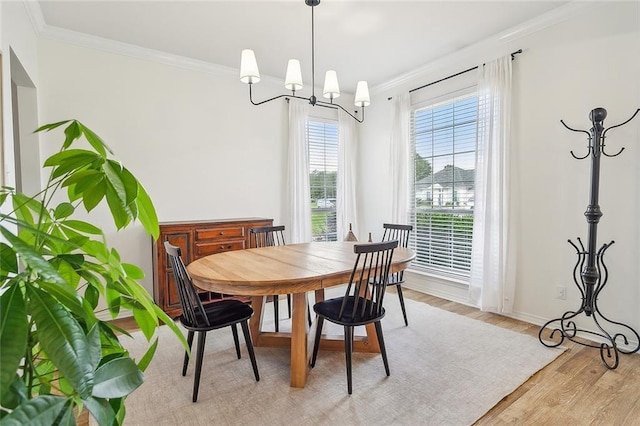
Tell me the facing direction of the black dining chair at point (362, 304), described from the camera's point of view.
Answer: facing away from the viewer and to the left of the viewer

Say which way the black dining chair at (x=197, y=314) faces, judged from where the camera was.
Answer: facing away from the viewer and to the right of the viewer

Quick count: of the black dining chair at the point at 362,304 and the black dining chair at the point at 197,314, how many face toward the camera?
0

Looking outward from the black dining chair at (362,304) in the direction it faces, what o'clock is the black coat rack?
The black coat rack is roughly at 4 o'clock from the black dining chair.

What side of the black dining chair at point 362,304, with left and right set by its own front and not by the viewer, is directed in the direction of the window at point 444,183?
right

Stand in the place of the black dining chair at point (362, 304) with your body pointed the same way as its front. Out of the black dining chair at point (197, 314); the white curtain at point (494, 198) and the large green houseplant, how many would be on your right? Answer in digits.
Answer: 1

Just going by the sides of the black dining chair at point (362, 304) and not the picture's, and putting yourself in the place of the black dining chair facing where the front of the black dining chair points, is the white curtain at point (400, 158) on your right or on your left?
on your right

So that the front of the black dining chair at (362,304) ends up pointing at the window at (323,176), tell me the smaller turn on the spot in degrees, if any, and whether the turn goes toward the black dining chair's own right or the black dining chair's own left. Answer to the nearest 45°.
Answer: approximately 45° to the black dining chair's own right

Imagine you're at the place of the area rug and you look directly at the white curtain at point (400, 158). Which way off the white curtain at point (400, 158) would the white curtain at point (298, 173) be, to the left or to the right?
left

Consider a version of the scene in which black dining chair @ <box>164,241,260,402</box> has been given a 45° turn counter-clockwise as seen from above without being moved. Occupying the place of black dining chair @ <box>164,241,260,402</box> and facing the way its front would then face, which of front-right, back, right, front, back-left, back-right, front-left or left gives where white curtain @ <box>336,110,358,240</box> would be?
front-right

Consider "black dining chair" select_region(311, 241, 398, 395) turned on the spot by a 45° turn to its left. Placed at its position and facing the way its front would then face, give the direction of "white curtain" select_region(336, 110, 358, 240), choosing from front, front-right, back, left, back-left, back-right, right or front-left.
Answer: right

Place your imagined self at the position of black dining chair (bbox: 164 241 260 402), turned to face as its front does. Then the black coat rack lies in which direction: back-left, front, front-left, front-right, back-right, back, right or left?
front-right

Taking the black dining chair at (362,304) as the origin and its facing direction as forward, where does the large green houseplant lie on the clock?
The large green houseplant is roughly at 8 o'clock from the black dining chair.

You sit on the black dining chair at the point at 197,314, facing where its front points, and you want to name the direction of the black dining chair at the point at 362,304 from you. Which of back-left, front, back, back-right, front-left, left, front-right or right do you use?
front-right
